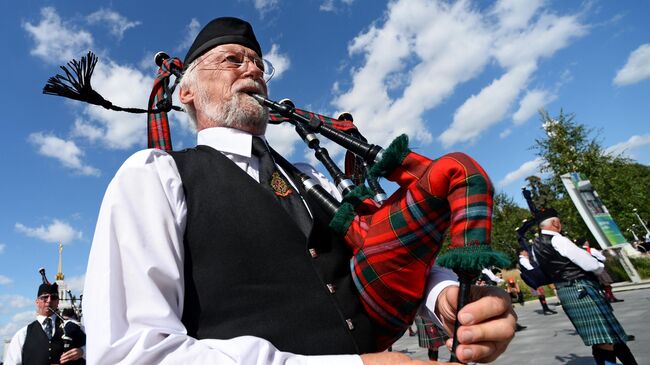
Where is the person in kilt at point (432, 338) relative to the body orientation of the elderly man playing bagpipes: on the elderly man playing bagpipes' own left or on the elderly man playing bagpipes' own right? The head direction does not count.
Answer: on the elderly man playing bagpipes' own left

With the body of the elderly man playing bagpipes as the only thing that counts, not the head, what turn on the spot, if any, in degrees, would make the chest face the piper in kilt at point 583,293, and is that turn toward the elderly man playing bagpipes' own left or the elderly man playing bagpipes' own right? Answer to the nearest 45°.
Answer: approximately 90° to the elderly man playing bagpipes' own left

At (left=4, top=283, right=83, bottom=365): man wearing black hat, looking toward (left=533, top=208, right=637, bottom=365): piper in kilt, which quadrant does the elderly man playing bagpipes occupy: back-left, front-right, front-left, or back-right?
front-right

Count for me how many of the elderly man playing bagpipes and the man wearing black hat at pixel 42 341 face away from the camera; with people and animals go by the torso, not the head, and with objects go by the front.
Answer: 0

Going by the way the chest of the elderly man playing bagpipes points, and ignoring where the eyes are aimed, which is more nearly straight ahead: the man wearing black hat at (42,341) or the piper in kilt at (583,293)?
the piper in kilt
